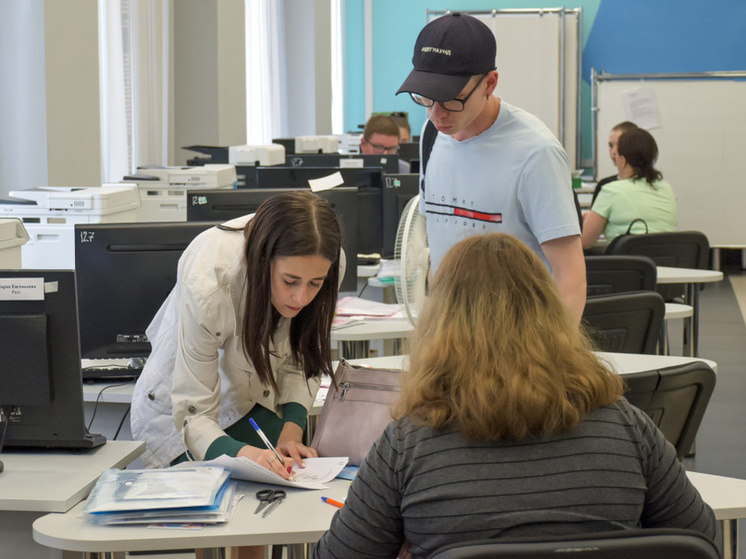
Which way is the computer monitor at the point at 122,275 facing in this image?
away from the camera

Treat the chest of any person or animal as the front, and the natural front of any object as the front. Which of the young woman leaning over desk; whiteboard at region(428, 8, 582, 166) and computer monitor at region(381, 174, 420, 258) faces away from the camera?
the computer monitor

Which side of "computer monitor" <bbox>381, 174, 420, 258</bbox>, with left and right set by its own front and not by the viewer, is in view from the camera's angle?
back

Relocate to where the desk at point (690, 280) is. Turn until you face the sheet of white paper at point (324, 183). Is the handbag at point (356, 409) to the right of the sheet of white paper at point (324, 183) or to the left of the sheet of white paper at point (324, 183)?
left

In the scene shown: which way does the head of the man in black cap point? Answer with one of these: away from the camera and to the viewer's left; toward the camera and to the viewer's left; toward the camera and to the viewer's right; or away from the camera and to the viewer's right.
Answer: toward the camera and to the viewer's left

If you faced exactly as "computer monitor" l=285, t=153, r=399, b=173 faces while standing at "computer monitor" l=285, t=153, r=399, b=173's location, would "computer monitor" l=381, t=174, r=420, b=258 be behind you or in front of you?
behind

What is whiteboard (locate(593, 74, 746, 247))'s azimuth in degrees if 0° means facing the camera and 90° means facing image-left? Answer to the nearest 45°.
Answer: approximately 0°

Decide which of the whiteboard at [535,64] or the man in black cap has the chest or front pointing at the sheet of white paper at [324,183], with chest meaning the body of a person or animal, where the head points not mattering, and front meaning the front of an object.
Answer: the whiteboard

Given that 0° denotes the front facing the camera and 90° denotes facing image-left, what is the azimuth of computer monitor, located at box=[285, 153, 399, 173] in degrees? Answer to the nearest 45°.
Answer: approximately 180°

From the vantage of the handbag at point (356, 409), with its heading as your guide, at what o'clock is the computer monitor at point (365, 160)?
The computer monitor is roughly at 6 o'clock from the handbag.

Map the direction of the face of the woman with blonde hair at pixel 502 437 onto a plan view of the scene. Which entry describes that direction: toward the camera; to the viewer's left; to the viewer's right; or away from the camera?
away from the camera

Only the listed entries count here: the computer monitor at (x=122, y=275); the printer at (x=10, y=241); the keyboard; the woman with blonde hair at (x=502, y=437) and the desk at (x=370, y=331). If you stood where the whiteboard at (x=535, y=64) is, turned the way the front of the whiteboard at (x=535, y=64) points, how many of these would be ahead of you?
5
